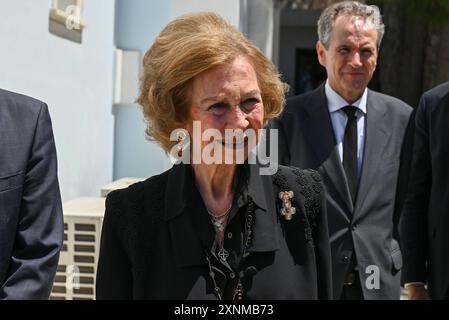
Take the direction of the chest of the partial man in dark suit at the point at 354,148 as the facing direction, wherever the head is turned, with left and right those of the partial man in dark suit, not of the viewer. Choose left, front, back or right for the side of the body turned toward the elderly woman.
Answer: front

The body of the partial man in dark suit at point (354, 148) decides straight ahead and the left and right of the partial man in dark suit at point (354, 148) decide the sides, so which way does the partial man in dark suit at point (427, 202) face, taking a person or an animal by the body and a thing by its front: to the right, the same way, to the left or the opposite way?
the same way

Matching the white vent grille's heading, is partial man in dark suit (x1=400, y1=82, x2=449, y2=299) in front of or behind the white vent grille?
in front

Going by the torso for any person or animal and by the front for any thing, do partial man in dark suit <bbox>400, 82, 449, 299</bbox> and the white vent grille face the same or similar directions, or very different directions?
same or similar directions

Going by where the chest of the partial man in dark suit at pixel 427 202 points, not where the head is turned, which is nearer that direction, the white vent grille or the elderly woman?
the elderly woman

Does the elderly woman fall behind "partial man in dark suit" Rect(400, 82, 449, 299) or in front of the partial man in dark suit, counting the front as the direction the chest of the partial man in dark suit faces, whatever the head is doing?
in front

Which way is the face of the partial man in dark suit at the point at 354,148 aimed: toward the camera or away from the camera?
toward the camera

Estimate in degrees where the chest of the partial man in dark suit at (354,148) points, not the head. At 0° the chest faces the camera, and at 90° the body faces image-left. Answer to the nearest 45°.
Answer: approximately 0°

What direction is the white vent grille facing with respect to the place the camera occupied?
facing the viewer
